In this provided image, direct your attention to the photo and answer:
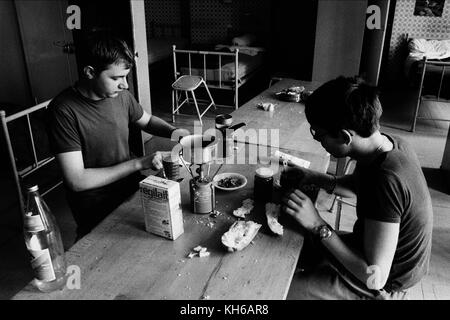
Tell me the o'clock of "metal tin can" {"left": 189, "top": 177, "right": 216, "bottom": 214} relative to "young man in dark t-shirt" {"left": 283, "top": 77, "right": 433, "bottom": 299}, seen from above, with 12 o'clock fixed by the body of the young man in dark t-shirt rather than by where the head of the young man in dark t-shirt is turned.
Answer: The metal tin can is roughly at 12 o'clock from the young man in dark t-shirt.

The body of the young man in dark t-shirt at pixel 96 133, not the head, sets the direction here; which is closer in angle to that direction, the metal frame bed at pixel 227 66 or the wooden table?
the wooden table

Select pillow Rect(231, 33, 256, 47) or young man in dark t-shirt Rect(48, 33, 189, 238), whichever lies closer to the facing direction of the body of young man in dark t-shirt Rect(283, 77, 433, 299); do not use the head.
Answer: the young man in dark t-shirt

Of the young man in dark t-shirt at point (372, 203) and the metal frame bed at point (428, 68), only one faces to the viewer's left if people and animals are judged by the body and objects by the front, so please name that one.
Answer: the young man in dark t-shirt

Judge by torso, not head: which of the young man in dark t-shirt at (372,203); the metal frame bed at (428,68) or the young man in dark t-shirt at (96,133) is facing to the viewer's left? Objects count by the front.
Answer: the young man in dark t-shirt at (372,203)

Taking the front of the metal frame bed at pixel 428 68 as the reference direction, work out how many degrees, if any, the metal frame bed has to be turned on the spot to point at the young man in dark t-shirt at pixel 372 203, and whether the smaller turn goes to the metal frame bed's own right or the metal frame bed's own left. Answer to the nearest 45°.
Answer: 0° — it already faces them

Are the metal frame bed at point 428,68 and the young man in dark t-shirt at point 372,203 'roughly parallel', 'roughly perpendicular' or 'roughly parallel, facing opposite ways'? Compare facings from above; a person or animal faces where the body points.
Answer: roughly perpendicular

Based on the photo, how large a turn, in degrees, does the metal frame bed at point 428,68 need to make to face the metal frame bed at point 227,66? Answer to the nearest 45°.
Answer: approximately 90° to its right

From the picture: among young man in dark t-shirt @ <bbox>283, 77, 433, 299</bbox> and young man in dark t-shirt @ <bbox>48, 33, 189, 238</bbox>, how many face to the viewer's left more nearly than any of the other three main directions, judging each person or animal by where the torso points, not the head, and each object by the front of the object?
1

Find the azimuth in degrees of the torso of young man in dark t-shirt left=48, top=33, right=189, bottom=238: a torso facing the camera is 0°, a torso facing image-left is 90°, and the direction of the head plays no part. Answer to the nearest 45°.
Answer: approximately 315°

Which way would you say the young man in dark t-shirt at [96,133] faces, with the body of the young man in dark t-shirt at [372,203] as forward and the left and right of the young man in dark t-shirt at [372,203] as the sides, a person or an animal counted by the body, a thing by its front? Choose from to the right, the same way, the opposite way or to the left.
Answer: the opposite way

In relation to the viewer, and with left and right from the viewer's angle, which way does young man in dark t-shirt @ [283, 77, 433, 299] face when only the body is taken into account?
facing to the left of the viewer
